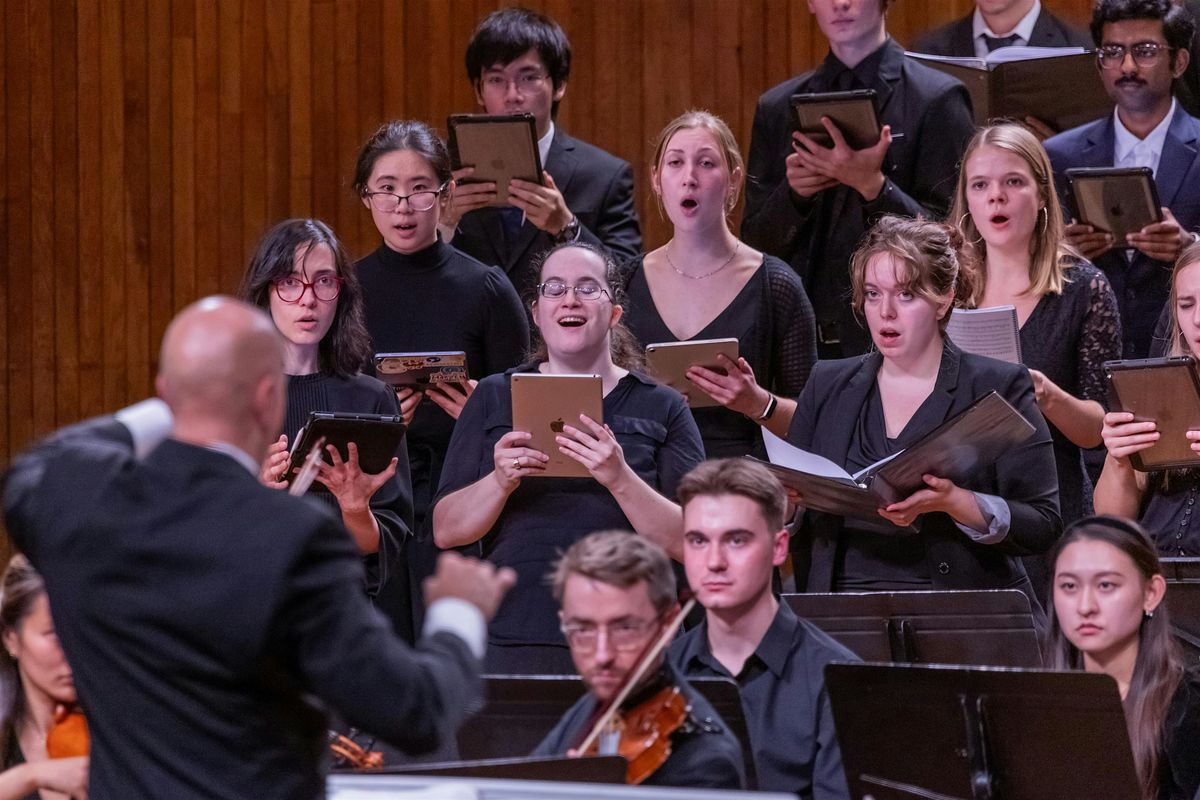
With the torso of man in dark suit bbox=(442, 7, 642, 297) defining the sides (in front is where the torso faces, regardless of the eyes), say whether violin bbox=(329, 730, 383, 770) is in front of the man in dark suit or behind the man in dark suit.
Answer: in front

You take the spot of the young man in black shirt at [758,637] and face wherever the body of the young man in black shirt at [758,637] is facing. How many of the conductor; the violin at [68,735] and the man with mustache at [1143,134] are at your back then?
1

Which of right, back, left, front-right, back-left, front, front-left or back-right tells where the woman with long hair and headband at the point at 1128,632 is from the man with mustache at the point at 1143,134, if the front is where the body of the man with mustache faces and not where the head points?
front-left

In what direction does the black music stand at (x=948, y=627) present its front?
away from the camera

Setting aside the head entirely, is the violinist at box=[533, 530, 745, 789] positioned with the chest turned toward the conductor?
yes

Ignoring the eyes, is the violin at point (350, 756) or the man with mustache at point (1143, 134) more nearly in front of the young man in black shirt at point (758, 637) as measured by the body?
the violin

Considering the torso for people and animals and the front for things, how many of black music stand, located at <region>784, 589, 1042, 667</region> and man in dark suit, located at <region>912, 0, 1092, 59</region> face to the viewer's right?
0

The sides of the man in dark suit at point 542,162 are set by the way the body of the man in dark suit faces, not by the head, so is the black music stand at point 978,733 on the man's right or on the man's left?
on the man's left

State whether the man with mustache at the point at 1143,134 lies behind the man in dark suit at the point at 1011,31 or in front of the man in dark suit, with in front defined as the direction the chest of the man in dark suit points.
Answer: in front

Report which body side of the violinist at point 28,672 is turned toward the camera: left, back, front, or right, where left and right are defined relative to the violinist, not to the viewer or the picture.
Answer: right
